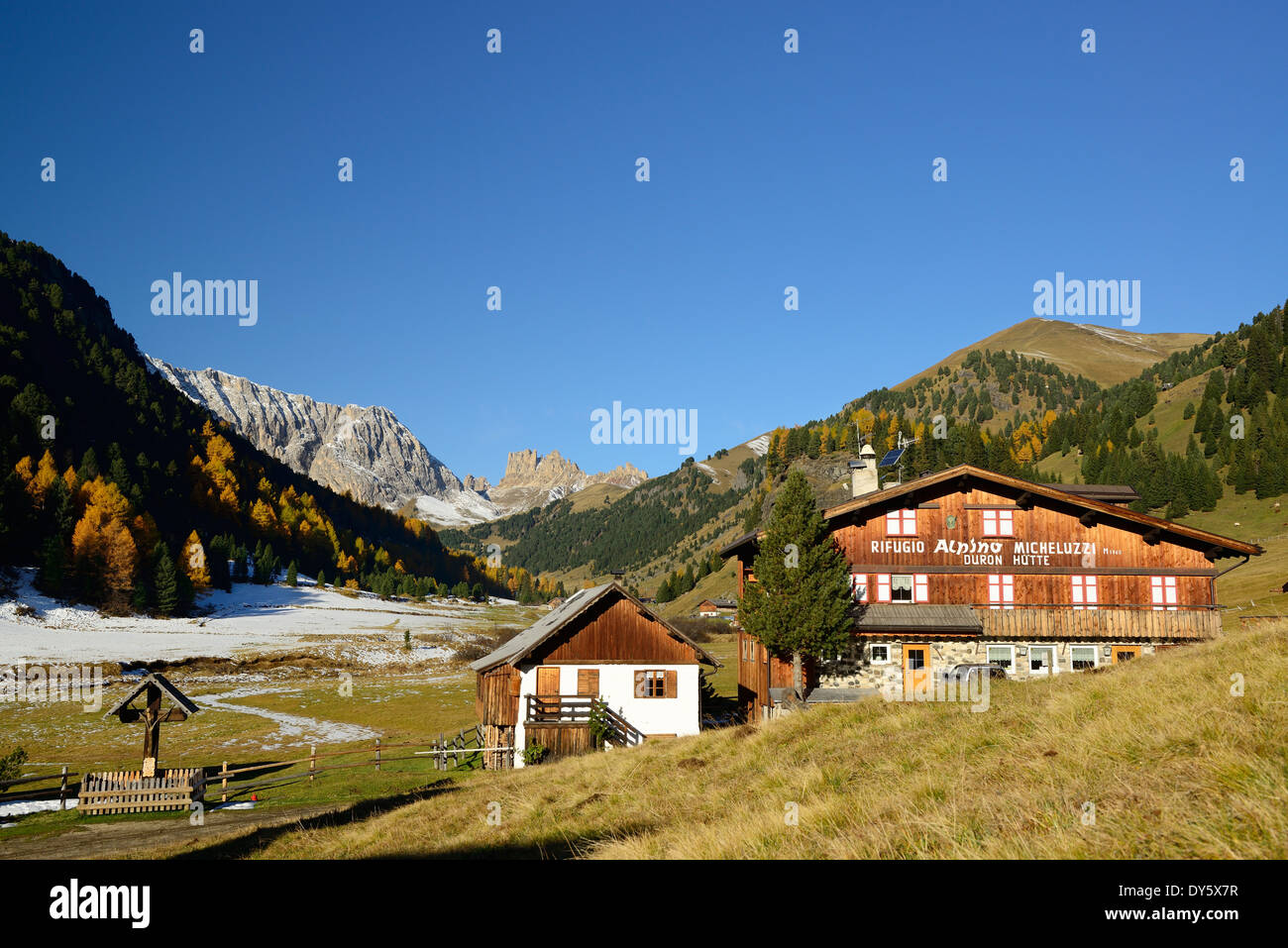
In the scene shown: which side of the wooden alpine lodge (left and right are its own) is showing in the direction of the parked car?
front

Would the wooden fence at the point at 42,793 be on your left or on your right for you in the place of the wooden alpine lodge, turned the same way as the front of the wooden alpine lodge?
on your right

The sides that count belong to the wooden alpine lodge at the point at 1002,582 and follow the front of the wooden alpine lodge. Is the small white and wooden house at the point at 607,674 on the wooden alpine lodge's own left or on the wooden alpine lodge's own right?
on the wooden alpine lodge's own right

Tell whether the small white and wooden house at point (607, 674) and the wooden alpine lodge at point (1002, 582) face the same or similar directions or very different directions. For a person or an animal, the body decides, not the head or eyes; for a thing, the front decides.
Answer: same or similar directions

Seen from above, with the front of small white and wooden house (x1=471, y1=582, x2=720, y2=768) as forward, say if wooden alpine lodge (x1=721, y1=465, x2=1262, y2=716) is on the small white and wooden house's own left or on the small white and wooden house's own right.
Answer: on the small white and wooden house's own left

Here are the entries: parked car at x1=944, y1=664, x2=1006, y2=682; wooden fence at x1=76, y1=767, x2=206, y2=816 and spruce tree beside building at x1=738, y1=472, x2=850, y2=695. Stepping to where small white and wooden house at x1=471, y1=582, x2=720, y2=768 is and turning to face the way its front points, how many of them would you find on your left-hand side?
2

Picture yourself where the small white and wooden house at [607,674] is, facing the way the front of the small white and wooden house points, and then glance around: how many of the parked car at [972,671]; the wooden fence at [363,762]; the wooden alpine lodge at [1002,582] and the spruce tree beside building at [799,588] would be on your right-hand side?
1

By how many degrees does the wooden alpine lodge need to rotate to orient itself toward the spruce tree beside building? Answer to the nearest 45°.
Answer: approximately 45° to its right

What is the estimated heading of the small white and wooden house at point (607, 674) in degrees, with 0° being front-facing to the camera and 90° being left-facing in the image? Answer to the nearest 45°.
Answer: approximately 0°

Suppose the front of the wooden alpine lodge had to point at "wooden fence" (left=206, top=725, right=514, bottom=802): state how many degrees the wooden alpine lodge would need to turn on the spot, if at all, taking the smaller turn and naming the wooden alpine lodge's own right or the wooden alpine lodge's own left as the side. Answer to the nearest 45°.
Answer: approximately 45° to the wooden alpine lodge's own right

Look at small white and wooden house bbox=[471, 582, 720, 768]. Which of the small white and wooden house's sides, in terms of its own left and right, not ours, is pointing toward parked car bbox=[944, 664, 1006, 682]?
left

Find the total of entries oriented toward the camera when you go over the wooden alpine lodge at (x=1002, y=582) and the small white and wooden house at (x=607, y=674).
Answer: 2

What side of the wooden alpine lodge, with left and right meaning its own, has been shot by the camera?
front
